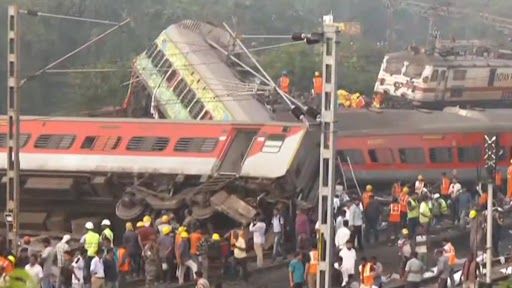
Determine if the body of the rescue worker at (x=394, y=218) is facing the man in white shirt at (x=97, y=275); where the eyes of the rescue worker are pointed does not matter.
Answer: no

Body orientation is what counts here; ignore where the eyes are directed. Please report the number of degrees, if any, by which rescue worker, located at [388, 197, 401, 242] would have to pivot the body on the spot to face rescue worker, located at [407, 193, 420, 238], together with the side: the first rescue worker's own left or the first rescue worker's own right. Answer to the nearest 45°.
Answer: approximately 135° to the first rescue worker's own right

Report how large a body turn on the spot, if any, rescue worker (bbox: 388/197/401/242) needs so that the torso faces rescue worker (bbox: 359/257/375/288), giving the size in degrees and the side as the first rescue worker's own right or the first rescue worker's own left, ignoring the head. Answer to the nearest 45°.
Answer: approximately 180°

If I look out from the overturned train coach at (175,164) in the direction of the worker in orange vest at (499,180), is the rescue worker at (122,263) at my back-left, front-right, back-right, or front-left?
back-right

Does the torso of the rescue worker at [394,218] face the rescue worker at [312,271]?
no

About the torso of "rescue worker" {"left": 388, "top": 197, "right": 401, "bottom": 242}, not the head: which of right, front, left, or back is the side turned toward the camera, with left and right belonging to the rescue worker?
back

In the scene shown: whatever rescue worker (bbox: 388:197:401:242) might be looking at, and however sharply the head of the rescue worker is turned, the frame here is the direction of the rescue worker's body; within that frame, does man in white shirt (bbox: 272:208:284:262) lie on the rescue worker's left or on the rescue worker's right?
on the rescue worker's left

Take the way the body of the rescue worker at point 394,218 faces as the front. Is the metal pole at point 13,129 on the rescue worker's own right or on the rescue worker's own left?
on the rescue worker's own left

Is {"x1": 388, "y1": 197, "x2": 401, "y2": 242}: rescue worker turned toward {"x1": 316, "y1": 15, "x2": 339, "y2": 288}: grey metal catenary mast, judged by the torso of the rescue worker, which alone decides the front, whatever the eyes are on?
no
